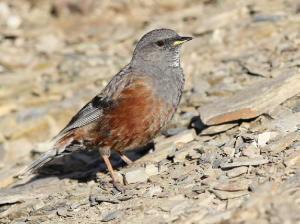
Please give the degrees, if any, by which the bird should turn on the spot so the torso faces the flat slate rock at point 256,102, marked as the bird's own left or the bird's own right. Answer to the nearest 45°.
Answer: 0° — it already faces it

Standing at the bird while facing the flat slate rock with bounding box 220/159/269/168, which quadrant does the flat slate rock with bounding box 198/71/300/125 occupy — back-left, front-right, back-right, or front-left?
front-left

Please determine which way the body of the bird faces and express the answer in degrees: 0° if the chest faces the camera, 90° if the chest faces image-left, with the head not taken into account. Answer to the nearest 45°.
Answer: approximately 270°

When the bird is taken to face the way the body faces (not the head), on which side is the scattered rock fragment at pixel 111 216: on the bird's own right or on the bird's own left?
on the bird's own right

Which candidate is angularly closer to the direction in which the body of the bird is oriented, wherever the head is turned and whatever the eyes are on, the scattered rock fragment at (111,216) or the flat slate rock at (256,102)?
the flat slate rock

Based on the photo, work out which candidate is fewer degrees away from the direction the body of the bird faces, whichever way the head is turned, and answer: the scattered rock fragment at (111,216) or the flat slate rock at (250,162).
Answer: the flat slate rock

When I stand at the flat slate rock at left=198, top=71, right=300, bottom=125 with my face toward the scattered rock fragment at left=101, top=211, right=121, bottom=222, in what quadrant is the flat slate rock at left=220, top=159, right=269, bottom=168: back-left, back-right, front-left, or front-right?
front-left

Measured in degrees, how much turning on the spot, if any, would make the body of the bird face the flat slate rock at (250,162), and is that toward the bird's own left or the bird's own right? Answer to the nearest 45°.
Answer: approximately 45° to the bird's own right

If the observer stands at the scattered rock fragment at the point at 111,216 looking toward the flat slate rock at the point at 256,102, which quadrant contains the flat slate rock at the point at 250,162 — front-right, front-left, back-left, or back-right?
front-right

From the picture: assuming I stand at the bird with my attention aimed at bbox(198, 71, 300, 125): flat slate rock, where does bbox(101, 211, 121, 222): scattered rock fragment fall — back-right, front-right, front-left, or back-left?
back-right

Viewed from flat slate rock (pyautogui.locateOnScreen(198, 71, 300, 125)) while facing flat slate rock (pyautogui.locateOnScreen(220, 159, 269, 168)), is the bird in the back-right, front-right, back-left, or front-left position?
front-right
